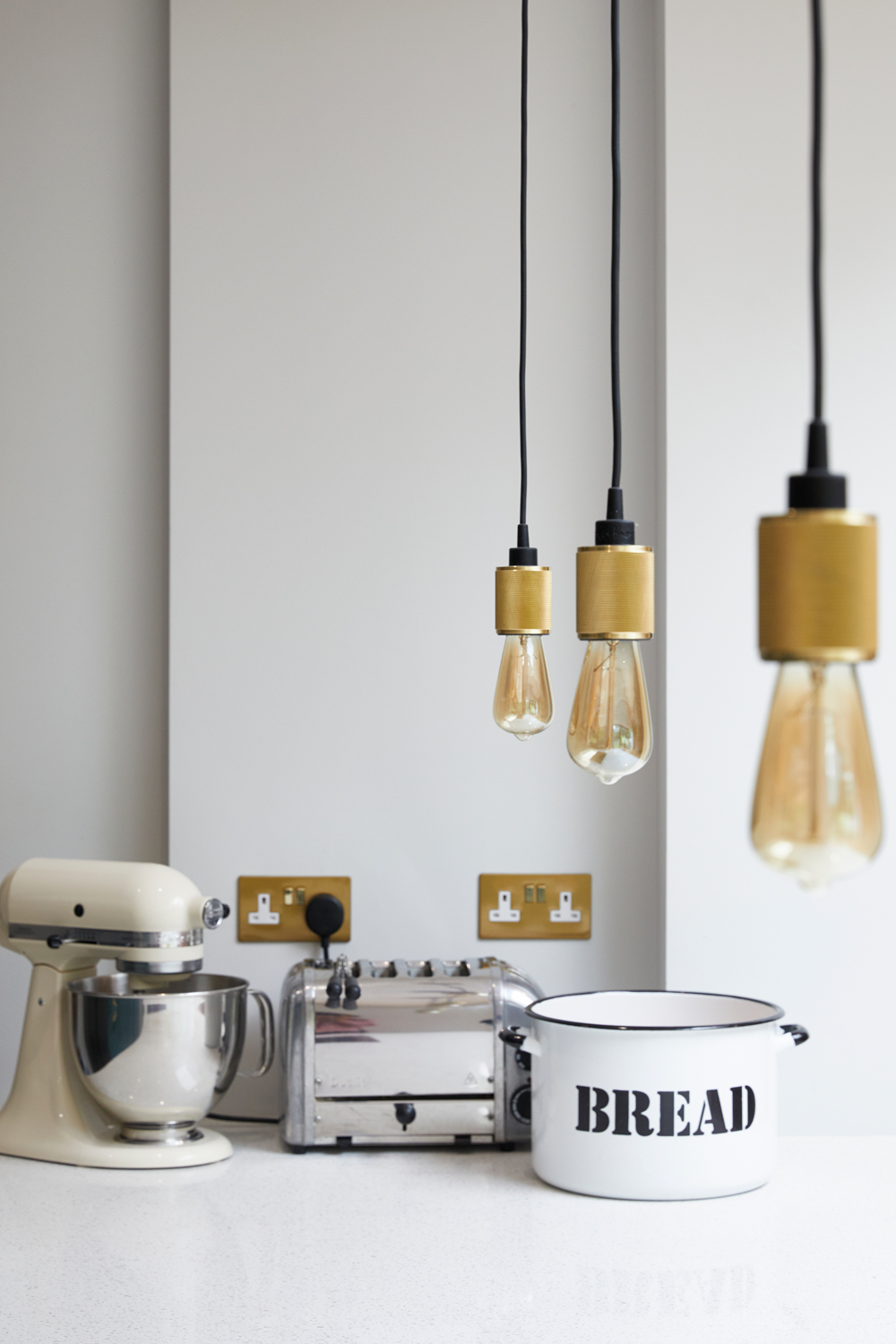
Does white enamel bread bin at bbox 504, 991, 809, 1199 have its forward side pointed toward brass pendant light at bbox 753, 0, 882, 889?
yes

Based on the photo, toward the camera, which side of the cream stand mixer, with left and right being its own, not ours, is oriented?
right

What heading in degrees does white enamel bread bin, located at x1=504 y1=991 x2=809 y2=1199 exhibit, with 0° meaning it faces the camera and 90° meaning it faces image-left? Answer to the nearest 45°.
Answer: approximately 0°

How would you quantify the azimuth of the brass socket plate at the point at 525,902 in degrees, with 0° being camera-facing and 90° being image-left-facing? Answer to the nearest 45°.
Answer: approximately 0°

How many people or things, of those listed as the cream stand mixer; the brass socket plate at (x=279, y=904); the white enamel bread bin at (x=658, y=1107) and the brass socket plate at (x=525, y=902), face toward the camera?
3
